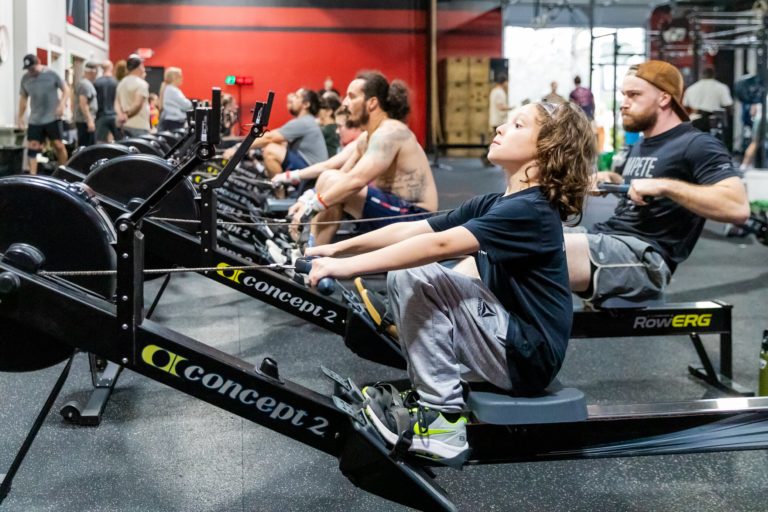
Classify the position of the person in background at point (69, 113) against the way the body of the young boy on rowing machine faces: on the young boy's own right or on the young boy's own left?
on the young boy's own right

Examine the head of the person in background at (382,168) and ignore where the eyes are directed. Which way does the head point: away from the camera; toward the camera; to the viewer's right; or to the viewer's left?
to the viewer's left

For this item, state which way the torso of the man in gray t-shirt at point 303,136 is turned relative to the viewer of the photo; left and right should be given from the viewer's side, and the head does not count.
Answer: facing to the left of the viewer

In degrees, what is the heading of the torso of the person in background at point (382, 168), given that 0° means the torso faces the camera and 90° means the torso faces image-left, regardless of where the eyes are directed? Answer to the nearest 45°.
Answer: approximately 90°

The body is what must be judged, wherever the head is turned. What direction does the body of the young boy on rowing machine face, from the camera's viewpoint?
to the viewer's left

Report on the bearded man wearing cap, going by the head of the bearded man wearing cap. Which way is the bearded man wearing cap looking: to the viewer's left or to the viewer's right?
to the viewer's left
